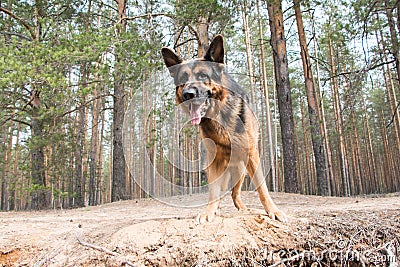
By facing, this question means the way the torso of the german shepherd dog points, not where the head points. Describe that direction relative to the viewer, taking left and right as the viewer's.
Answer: facing the viewer

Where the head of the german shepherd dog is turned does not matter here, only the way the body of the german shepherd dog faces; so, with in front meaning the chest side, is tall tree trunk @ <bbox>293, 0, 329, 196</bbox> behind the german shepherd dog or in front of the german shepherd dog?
behind

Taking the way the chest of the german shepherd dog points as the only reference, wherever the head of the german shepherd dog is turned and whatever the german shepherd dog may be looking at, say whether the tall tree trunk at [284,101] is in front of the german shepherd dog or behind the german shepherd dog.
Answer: behind
